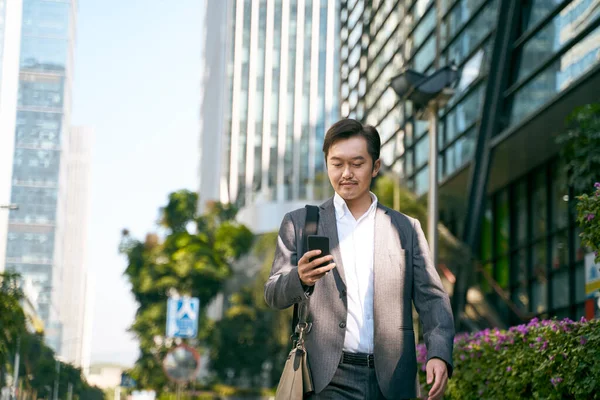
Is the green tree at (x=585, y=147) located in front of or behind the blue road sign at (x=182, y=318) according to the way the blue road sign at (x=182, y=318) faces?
in front

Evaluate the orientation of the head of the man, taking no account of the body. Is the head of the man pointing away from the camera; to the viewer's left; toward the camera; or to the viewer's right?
toward the camera

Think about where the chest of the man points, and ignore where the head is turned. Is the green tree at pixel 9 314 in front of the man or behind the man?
behind

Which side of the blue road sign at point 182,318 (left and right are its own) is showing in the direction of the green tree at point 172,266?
back

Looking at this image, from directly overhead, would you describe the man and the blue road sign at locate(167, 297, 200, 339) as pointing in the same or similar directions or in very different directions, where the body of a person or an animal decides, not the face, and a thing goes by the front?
same or similar directions

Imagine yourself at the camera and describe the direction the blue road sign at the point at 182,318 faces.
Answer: facing the viewer

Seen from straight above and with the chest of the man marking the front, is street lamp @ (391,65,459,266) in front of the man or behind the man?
behind

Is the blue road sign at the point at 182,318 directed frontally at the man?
yes

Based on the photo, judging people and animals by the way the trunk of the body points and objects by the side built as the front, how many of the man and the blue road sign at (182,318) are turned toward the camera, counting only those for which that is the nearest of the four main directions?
2

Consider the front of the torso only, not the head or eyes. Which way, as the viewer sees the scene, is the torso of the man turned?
toward the camera
